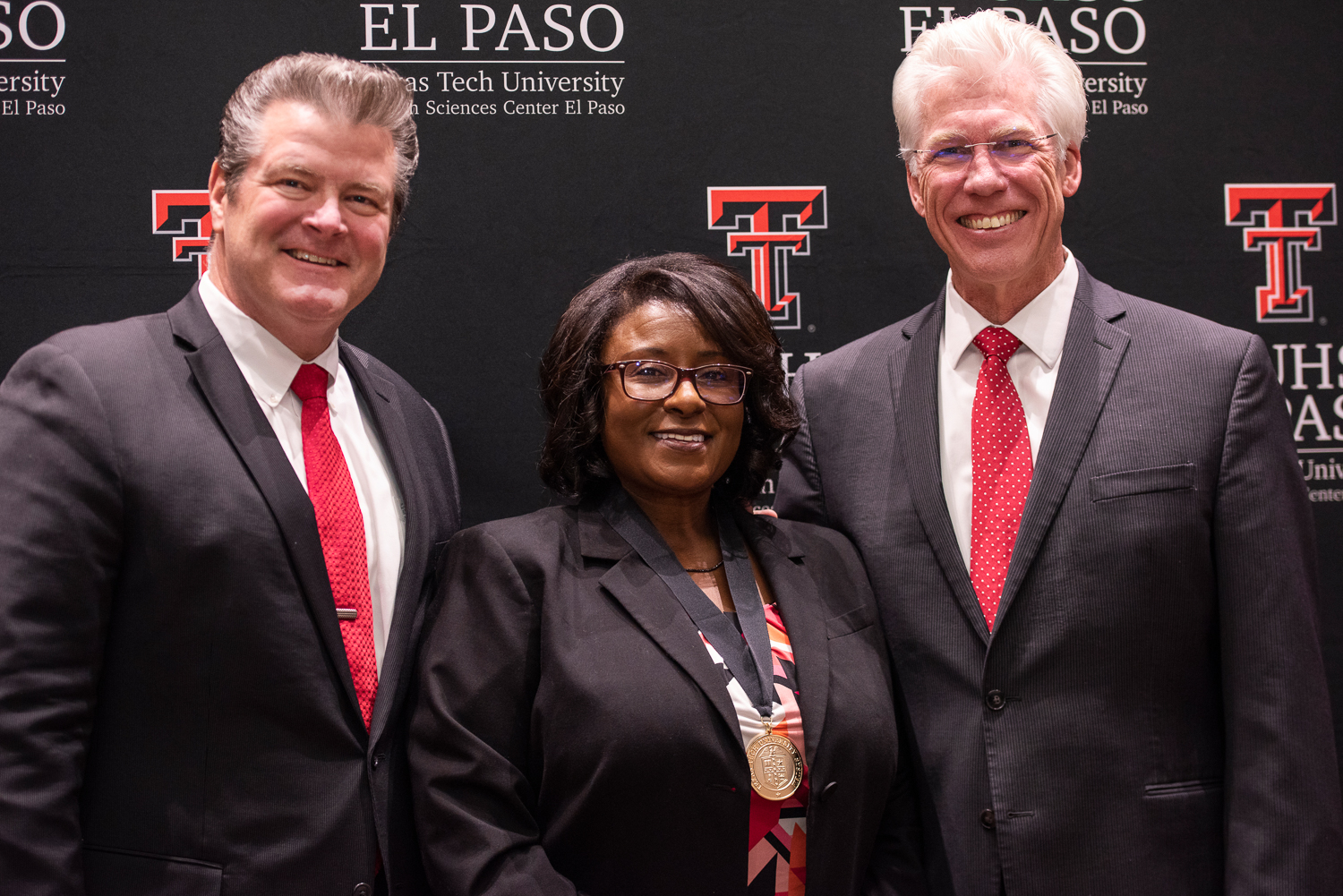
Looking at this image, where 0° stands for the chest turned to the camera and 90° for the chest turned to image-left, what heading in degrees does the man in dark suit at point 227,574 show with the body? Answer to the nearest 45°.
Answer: approximately 315°

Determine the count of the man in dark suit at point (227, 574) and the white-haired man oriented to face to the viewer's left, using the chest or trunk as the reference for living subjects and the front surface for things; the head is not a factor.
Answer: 0

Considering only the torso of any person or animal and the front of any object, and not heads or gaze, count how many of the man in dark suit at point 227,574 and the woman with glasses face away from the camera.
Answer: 0

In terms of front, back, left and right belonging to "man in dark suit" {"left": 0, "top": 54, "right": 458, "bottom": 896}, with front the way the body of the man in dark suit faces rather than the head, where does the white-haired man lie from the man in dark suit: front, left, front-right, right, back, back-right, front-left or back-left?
front-left

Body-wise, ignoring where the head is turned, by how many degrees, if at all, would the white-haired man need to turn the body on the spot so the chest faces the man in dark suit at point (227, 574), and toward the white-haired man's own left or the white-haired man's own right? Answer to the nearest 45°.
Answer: approximately 45° to the white-haired man's own right

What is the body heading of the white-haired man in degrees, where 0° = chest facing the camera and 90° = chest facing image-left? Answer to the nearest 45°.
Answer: approximately 0°
